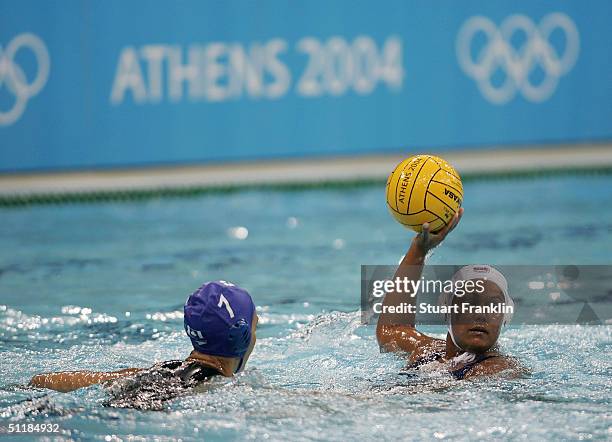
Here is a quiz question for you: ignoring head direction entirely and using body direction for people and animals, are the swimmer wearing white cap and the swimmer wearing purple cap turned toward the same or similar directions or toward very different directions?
very different directions

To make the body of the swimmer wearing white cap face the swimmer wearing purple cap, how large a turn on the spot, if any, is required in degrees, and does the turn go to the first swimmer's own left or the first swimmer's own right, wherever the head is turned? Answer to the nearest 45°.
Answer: approximately 45° to the first swimmer's own right

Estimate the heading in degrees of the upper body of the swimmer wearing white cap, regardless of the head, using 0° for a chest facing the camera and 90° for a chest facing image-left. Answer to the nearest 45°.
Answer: approximately 0°

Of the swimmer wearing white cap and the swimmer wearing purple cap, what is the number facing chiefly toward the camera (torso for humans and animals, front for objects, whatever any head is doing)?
1

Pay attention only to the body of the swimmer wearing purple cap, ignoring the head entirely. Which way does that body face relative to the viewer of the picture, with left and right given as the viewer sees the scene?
facing away from the viewer and to the right of the viewer

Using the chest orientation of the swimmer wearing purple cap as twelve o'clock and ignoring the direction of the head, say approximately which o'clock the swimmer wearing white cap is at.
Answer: The swimmer wearing white cap is roughly at 1 o'clock from the swimmer wearing purple cap.
